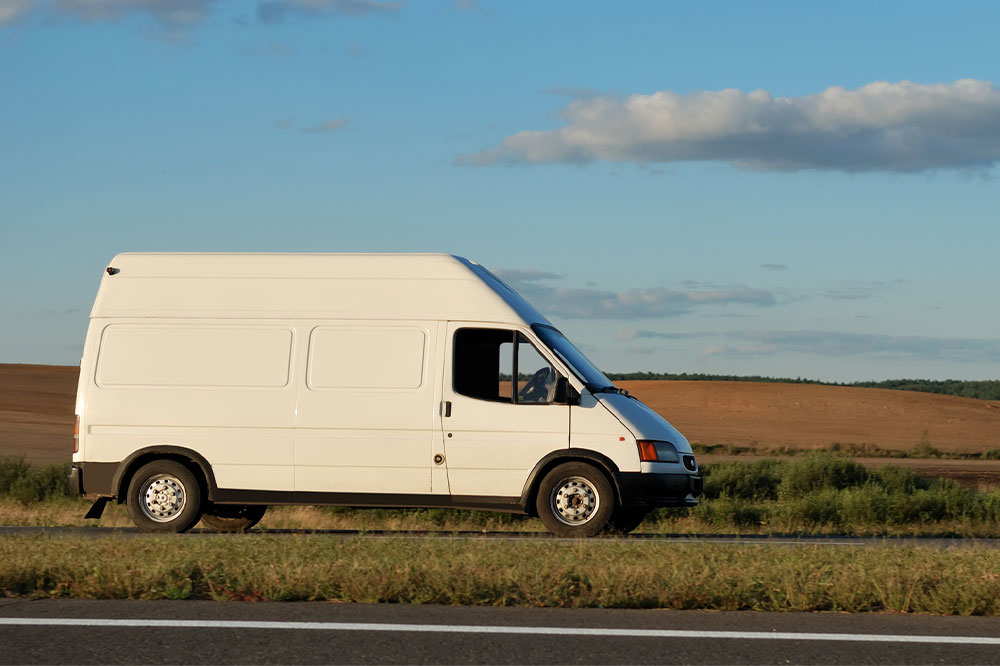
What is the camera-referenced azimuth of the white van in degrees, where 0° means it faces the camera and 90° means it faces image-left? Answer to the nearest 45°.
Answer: approximately 270°

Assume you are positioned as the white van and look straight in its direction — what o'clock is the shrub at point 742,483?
The shrub is roughly at 10 o'clock from the white van.

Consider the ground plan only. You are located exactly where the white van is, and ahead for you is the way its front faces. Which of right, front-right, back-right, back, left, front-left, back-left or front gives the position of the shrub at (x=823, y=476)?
front-left

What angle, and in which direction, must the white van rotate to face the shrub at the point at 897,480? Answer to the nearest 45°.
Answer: approximately 45° to its left
